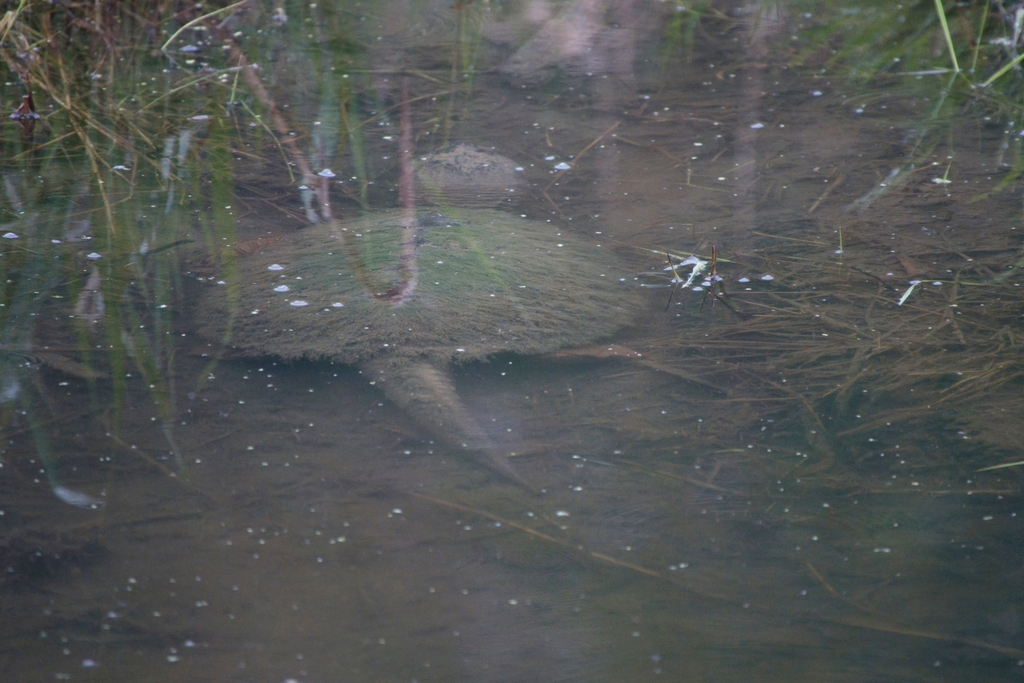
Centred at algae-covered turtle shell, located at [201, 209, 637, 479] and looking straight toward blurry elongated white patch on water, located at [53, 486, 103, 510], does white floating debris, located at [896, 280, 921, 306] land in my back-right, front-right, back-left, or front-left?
back-left

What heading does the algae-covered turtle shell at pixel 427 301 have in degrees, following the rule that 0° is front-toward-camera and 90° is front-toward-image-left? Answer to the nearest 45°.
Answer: approximately 180°

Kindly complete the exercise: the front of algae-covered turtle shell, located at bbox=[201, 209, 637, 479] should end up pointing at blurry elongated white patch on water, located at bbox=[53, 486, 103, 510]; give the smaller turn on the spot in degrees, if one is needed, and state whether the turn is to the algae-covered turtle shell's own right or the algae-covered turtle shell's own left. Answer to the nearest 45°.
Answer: approximately 135° to the algae-covered turtle shell's own left

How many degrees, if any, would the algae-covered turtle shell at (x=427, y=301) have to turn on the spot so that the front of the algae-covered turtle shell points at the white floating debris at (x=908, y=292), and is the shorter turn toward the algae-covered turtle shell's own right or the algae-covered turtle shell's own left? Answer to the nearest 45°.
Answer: approximately 90° to the algae-covered turtle shell's own right

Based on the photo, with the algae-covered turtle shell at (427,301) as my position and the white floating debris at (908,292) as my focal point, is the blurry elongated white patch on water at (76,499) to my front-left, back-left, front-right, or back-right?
back-right
